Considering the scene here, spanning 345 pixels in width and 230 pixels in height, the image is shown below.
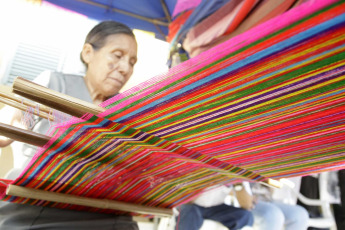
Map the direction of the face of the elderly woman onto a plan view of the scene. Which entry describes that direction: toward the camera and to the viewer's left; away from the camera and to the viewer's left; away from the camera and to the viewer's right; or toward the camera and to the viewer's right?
toward the camera and to the viewer's right

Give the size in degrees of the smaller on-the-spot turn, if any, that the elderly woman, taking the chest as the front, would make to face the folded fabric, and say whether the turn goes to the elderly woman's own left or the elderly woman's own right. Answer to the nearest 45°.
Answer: approximately 45° to the elderly woman's own left

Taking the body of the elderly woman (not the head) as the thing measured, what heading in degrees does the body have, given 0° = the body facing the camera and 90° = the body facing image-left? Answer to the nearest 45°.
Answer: approximately 315°
